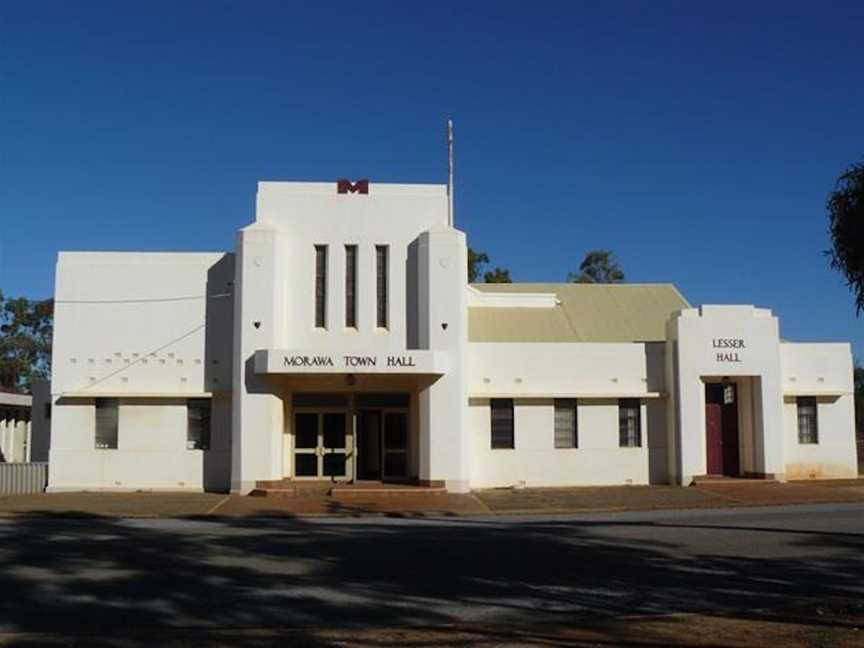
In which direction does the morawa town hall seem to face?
toward the camera
